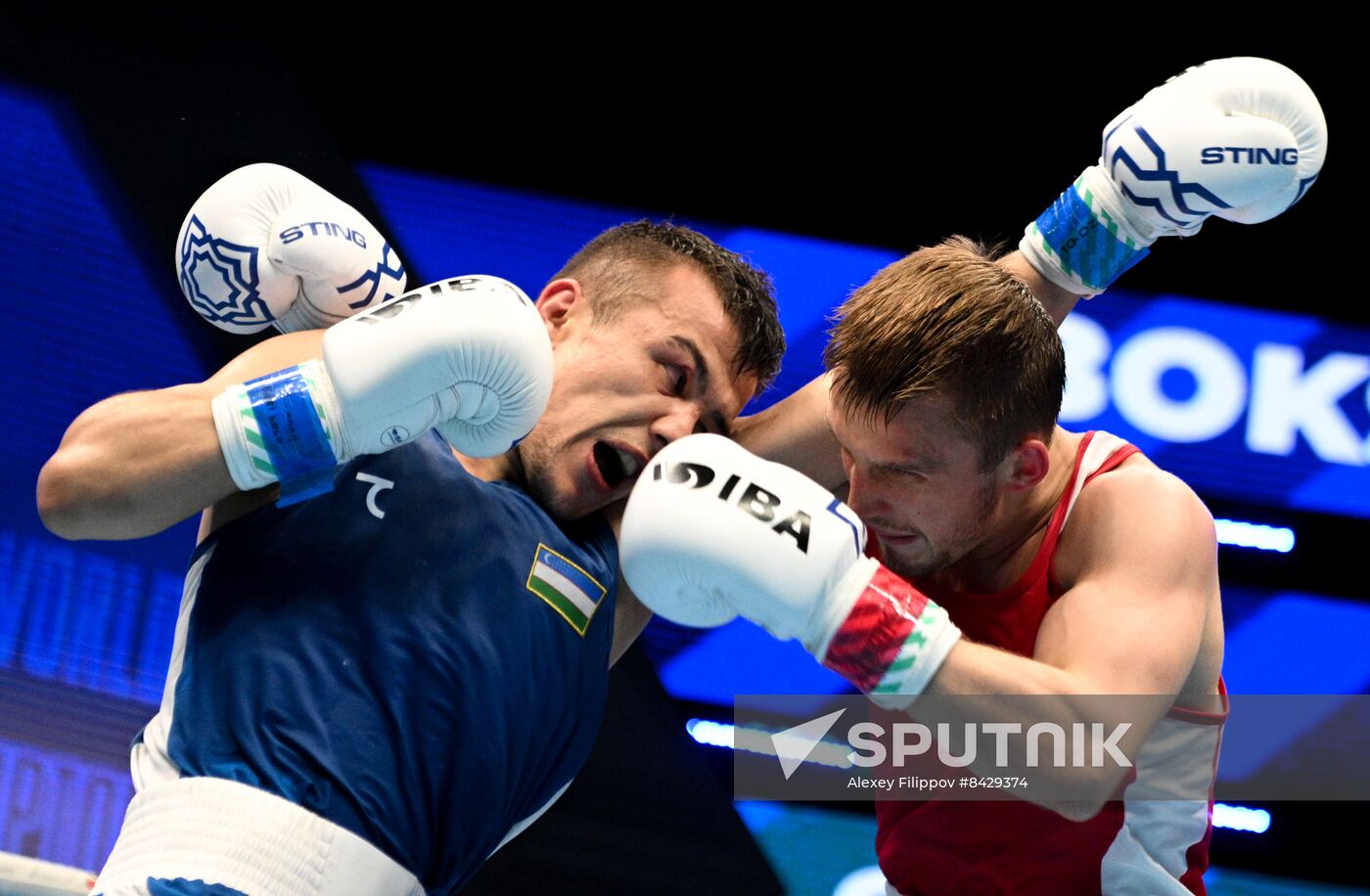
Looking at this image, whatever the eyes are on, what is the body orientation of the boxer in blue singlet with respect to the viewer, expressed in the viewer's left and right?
facing the viewer and to the right of the viewer

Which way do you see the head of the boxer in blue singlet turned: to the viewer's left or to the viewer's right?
to the viewer's right
